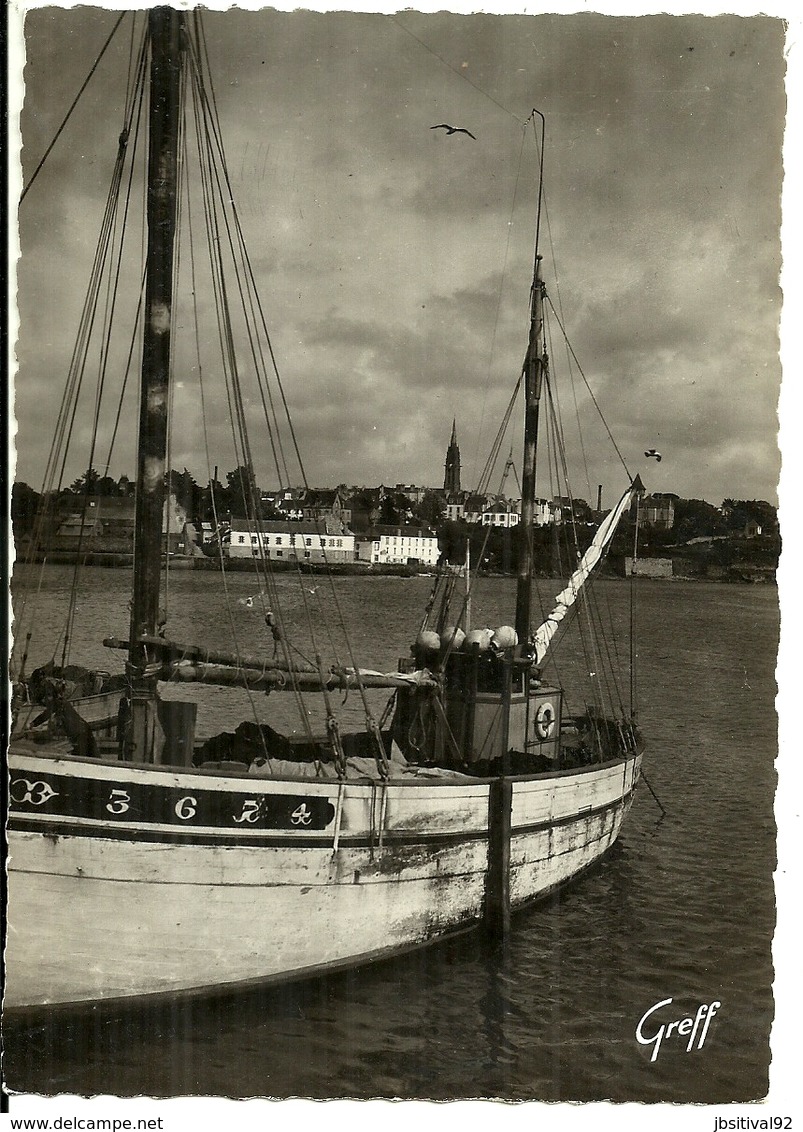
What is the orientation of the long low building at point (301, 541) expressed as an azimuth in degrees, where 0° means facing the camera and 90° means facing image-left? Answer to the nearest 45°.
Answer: approximately 0°

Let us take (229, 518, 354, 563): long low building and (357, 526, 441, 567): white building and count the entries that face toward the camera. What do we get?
2

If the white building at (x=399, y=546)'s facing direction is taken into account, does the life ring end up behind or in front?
in front

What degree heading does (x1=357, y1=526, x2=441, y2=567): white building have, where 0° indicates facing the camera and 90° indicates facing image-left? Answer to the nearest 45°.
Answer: approximately 0°
